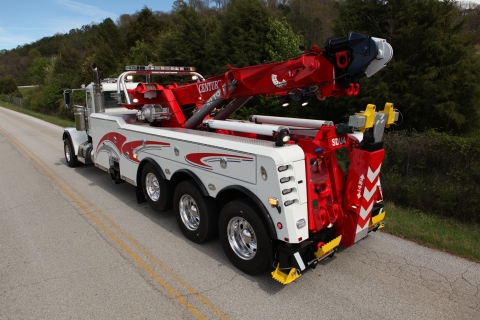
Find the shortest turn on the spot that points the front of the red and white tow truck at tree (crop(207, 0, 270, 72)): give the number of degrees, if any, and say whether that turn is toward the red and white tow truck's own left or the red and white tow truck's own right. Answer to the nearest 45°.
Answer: approximately 45° to the red and white tow truck's own right

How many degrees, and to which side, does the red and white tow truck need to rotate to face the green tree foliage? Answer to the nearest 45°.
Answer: approximately 90° to its right

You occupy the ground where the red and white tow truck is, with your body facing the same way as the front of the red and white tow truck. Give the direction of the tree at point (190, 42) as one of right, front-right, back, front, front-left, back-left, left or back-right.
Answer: front-right

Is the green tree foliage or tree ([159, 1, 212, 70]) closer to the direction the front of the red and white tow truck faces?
the tree

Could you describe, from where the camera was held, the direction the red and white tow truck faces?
facing away from the viewer and to the left of the viewer

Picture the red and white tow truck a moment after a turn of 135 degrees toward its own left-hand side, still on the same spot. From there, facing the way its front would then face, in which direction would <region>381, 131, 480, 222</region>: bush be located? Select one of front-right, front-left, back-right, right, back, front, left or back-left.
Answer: back-left
